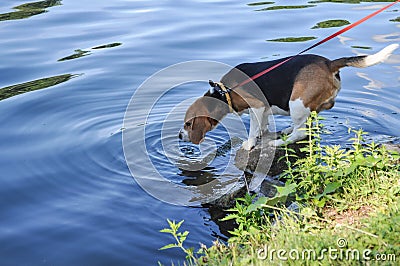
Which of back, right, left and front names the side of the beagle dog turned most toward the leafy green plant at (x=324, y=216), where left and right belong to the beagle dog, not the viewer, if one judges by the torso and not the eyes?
left

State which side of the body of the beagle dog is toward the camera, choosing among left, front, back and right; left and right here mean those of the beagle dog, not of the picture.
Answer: left
